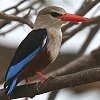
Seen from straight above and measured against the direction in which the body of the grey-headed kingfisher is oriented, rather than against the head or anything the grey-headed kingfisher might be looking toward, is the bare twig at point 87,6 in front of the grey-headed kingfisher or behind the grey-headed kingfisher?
in front

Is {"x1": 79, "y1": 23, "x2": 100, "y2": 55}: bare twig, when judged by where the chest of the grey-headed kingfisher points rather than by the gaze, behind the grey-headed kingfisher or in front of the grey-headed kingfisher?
in front

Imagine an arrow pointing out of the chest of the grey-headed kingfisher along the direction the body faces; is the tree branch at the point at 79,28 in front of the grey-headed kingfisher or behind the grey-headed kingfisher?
in front

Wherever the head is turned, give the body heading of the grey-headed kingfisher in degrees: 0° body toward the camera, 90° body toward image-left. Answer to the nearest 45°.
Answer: approximately 270°
